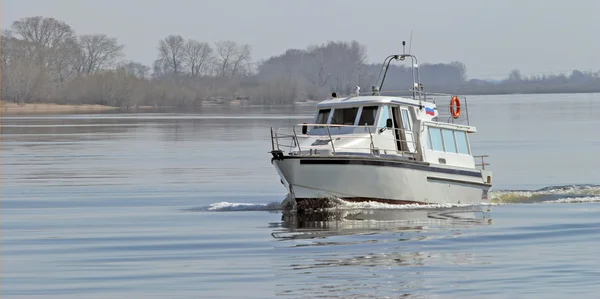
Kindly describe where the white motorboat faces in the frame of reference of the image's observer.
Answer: facing the viewer and to the left of the viewer
